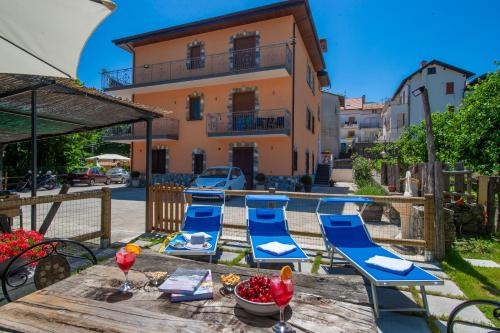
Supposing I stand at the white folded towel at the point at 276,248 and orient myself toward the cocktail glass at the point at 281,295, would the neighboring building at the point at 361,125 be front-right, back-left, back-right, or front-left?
back-left

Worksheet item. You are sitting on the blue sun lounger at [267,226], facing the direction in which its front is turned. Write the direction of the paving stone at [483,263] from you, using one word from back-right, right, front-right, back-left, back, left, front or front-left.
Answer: left

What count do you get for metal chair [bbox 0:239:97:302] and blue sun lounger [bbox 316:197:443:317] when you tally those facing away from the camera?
0

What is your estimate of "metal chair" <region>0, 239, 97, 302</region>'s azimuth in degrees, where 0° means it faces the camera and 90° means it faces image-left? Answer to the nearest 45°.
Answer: approximately 315°

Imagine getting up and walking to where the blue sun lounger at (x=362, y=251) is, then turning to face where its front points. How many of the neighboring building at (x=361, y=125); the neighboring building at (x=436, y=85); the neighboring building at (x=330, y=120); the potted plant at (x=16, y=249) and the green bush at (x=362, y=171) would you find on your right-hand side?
1

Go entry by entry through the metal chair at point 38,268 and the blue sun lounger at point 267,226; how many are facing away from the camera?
0

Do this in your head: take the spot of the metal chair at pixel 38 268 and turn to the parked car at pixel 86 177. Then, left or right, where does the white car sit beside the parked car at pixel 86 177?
right

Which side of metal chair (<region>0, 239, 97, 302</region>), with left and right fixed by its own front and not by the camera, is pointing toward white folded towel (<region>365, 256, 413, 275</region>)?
front

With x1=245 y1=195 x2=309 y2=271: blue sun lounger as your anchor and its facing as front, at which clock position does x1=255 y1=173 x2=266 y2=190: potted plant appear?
The potted plant is roughly at 6 o'clock from the blue sun lounger.

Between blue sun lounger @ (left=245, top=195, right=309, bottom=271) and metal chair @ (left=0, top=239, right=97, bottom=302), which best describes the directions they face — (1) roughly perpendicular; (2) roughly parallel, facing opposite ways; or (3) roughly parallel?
roughly perpendicular

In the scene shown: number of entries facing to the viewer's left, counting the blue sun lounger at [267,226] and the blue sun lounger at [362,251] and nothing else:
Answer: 0

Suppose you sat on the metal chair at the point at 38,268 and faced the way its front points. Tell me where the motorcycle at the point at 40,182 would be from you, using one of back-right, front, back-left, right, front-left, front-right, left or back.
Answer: back-left

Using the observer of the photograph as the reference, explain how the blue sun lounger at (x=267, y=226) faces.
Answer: facing the viewer

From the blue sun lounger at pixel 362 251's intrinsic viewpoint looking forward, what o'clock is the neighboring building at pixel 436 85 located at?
The neighboring building is roughly at 8 o'clock from the blue sun lounger.

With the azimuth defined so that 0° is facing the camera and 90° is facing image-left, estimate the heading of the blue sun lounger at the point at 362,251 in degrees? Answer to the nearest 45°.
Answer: approximately 315°

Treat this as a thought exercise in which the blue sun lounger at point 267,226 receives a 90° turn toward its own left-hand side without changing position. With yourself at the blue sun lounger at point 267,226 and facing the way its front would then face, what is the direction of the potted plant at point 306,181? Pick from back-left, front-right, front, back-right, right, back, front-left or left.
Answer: left

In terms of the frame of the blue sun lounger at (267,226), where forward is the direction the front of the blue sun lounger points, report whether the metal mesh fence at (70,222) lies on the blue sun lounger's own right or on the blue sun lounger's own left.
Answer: on the blue sun lounger's own right

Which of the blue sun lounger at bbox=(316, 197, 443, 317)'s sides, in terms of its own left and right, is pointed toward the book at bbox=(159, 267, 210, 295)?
right

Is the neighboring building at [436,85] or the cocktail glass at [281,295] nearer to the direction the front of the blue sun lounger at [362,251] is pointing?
the cocktail glass

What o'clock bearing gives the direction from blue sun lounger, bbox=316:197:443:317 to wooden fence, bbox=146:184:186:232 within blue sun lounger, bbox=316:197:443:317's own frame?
The wooden fence is roughly at 5 o'clock from the blue sun lounger.

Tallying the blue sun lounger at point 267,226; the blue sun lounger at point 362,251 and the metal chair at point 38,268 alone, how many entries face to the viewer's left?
0

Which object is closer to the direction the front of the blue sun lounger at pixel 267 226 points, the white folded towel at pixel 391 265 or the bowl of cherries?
the bowl of cherries
